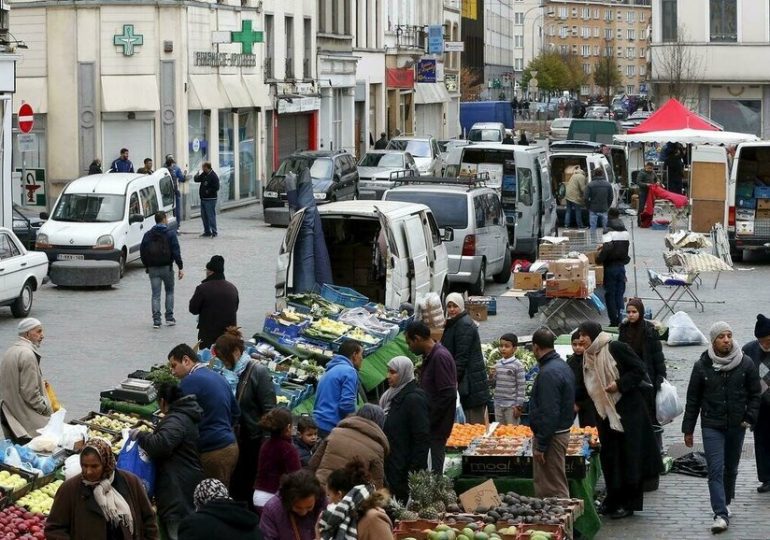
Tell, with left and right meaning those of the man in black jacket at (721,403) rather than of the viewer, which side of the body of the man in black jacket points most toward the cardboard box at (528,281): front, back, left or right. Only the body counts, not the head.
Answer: back

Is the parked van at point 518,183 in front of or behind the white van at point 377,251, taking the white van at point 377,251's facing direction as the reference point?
in front

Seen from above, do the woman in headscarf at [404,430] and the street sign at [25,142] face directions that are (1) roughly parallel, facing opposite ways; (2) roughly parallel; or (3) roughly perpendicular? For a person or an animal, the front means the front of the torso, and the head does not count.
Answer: roughly perpendicular

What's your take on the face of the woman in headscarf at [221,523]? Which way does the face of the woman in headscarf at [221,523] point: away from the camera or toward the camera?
away from the camera

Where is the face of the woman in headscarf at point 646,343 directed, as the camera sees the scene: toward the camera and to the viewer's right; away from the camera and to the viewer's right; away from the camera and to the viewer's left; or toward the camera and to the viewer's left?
toward the camera and to the viewer's left

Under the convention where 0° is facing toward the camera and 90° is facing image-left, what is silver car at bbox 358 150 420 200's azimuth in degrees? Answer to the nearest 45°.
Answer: approximately 45°

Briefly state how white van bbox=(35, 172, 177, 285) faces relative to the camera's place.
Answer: facing the viewer and to the left of the viewer

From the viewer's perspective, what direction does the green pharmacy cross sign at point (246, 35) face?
toward the camera

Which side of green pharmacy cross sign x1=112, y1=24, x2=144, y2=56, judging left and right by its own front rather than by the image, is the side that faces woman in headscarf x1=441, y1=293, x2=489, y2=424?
front

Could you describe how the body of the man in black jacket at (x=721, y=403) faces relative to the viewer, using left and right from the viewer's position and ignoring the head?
facing the viewer

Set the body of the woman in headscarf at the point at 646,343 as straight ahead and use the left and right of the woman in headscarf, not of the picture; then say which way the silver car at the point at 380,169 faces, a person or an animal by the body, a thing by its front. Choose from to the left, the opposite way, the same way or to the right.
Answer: the same way

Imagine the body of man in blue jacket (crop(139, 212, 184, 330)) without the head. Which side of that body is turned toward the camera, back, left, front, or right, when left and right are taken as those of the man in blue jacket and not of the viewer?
back

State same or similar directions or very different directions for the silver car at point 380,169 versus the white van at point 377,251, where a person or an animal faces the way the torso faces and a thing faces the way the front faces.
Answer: very different directions
